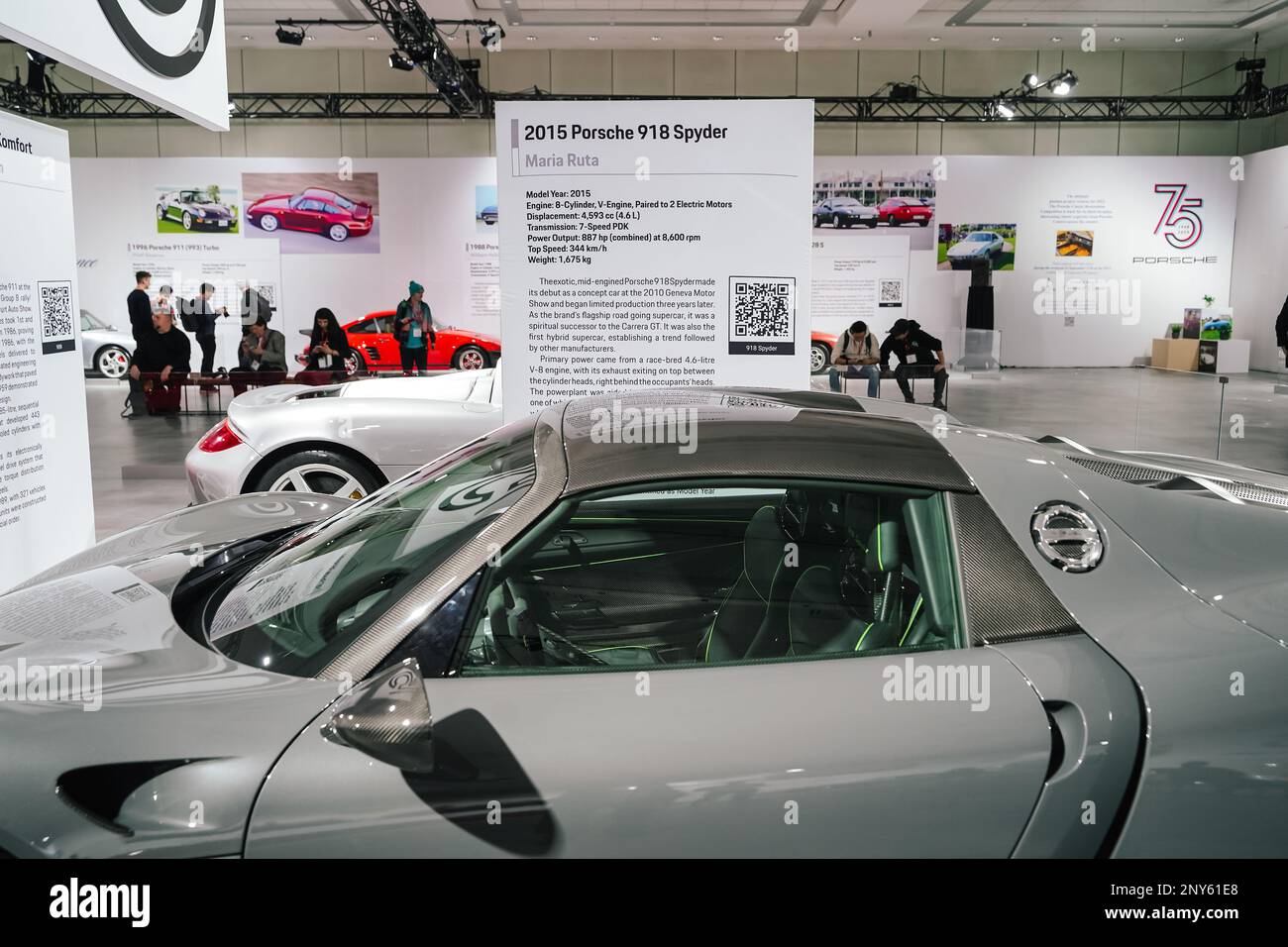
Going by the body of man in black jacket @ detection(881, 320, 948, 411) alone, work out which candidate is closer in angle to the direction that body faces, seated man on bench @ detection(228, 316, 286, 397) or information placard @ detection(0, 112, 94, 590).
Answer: the information placard

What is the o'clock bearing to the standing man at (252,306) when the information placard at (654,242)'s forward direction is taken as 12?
The standing man is roughly at 5 o'clock from the information placard.

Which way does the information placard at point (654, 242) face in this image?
toward the camera

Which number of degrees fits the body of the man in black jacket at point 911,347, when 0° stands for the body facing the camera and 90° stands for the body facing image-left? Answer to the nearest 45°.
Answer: approximately 0°

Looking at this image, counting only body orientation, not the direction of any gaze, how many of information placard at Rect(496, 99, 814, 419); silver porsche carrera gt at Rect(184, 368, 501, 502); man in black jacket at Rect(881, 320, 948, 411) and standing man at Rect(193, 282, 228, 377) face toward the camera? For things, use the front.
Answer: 2

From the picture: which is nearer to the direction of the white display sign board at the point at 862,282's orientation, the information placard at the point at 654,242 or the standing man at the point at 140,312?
the information placard

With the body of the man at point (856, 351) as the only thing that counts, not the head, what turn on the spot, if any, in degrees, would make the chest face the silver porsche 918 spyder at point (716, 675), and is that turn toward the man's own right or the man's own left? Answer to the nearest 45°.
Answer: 0° — they already face it

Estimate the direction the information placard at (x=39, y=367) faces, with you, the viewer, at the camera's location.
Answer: facing the viewer and to the right of the viewer

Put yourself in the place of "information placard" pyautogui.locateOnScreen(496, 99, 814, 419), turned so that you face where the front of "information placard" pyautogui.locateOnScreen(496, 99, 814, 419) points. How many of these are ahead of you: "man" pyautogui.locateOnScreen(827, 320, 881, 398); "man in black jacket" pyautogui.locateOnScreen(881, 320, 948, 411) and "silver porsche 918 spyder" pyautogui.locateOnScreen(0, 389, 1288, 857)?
1

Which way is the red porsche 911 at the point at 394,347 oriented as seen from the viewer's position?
to the viewer's right

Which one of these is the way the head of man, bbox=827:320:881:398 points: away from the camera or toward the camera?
toward the camera

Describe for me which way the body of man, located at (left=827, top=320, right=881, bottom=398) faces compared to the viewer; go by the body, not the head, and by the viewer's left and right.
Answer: facing the viewer
